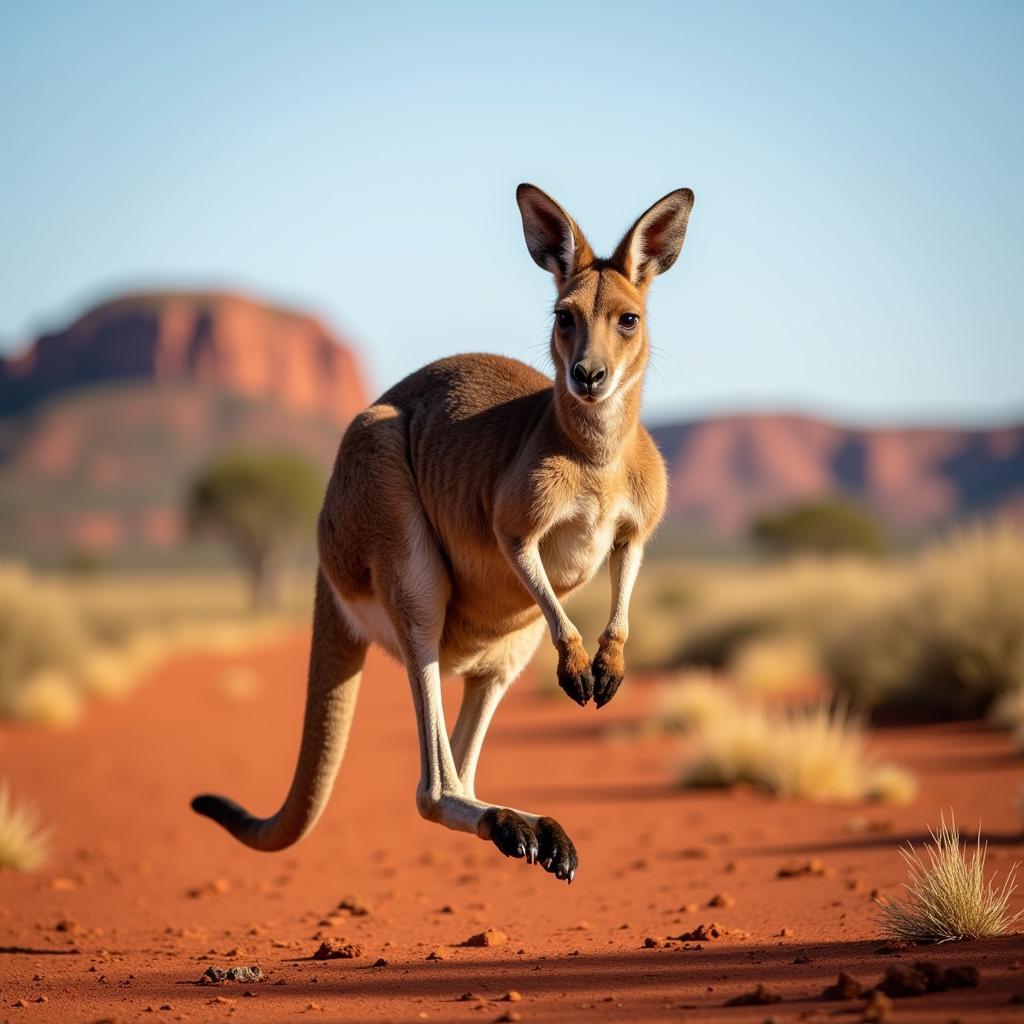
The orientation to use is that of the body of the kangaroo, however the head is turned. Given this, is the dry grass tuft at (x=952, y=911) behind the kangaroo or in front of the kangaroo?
in front

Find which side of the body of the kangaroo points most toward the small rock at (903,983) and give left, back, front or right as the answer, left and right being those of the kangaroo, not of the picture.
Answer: front

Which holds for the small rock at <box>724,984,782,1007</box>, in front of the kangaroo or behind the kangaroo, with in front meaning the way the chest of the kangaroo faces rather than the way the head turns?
in front

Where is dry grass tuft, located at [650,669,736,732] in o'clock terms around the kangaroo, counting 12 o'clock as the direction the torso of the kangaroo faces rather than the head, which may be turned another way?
The dry grass tuft is roughly at 8 o'clock from the kangaroo.

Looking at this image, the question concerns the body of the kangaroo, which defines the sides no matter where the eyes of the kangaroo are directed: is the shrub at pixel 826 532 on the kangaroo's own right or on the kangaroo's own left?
on the kangaroo's own left

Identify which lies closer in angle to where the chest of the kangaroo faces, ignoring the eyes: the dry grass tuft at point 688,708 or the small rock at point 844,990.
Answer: the small rock

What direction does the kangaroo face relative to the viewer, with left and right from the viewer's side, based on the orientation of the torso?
facing the viewer and to the right of the viewer

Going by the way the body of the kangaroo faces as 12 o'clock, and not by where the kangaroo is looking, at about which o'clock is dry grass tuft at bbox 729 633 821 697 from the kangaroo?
The dry grass tuft is roughly at 8 o'clock from the kangaroo.
